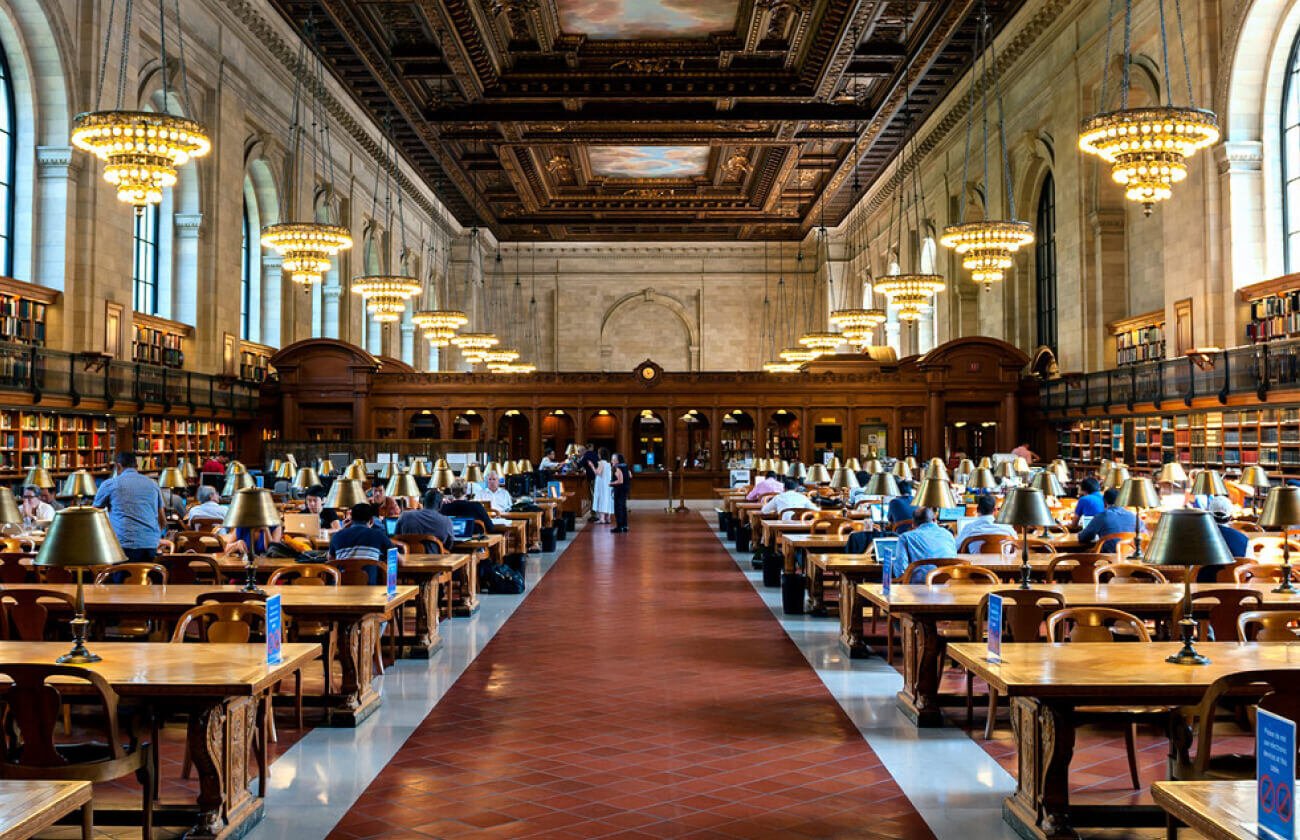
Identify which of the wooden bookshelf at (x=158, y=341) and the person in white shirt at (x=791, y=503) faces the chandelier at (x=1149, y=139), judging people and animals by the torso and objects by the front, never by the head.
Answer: the wooden bookshelf

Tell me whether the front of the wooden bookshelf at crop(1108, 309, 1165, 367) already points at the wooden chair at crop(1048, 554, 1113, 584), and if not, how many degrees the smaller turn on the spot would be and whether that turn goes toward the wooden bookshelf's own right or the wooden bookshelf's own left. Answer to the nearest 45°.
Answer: approximately 45° to the wooden bookshelf's own left

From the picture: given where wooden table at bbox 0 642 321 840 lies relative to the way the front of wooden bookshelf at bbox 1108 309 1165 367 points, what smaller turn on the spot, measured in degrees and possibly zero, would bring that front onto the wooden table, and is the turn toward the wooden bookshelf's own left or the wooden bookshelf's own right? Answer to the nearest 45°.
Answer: approximately 45° to the wooden bookshelf's own left

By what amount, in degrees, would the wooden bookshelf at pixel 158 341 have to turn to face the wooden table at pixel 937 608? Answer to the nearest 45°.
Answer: approximately 45° to its right

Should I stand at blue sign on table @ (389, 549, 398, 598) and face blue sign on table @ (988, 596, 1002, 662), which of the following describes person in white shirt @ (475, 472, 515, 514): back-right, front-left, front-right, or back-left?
back-left

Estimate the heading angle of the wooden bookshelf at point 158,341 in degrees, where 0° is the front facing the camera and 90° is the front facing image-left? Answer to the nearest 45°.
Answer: approximately 315°

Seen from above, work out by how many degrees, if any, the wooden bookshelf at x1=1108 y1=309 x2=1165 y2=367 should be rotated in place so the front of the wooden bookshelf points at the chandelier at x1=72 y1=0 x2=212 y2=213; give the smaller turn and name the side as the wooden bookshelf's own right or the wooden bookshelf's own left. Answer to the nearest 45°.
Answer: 0° — it already faces it
